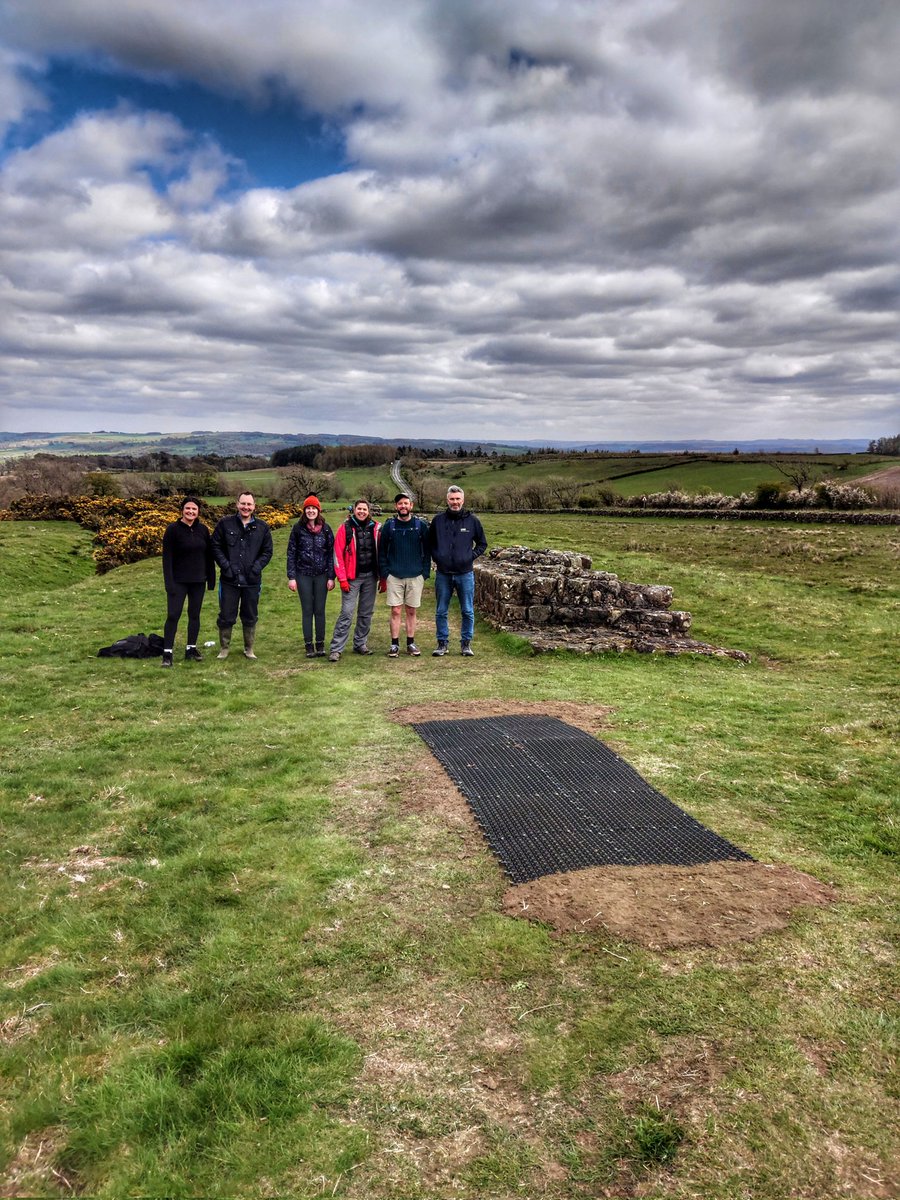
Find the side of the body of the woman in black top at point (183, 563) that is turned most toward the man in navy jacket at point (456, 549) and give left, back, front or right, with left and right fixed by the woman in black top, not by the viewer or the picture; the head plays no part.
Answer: left

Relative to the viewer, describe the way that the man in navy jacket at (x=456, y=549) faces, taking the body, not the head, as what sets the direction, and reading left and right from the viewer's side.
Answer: facing the viewer

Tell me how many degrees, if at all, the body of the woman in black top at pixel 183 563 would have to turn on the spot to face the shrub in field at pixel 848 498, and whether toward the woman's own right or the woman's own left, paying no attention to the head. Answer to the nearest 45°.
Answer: approximately 135° to the woman's own left

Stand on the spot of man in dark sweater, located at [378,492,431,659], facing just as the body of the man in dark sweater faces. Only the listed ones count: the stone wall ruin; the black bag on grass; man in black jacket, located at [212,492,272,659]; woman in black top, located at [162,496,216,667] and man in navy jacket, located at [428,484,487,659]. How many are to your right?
3

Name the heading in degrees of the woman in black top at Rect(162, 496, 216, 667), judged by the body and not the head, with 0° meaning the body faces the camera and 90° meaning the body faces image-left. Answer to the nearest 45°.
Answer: approximately 0°

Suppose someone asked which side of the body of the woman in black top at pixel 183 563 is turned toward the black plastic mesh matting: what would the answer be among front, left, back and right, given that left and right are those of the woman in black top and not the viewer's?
front

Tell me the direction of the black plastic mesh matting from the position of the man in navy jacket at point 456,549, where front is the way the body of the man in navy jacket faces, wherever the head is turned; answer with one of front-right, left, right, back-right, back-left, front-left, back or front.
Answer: front

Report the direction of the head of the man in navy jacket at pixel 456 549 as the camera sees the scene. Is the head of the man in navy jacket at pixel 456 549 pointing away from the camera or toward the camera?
toward the camera

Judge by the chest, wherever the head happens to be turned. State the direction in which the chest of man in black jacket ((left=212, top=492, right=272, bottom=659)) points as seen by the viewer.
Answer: toward the camera

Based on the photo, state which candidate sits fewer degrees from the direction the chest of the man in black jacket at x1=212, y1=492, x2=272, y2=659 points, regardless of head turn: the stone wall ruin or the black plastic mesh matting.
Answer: the black plastic mesh matting

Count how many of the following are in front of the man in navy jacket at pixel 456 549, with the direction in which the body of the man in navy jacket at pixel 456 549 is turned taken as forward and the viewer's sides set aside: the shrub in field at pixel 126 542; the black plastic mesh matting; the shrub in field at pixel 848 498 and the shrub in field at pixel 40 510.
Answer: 1

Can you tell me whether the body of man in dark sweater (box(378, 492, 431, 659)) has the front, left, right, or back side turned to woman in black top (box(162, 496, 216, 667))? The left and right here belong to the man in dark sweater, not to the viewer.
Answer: right

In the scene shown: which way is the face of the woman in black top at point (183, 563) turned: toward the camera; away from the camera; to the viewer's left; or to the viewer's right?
toward the camera
